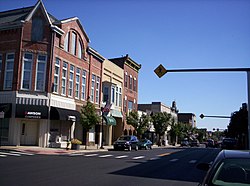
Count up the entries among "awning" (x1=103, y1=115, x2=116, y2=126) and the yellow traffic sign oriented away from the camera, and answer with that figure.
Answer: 0

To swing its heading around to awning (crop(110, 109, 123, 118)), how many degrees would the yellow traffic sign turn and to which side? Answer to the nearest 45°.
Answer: approximately 180°

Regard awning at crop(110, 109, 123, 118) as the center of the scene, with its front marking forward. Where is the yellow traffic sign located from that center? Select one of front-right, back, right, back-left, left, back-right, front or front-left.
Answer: front-right

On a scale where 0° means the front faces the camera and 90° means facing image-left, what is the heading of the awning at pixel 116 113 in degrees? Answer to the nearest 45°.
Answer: approximately 315°

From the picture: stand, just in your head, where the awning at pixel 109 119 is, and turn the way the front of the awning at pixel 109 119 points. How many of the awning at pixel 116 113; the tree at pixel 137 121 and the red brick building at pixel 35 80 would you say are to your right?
1

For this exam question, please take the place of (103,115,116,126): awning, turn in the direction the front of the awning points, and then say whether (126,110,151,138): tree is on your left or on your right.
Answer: on your left

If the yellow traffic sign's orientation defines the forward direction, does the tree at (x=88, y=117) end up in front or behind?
behind

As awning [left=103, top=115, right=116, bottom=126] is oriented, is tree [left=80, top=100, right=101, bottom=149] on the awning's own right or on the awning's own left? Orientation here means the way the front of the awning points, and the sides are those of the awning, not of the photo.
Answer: on the awning's own right

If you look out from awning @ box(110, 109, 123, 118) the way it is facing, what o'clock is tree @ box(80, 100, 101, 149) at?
The tree is roughly at 2 o'clock from the awning.

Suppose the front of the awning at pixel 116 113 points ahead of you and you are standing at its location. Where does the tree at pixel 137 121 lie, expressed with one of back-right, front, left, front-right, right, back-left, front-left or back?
left

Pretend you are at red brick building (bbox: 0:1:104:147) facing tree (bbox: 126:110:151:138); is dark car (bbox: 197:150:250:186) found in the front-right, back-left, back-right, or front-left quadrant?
back-right

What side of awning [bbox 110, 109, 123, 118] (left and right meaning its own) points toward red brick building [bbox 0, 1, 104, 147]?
right

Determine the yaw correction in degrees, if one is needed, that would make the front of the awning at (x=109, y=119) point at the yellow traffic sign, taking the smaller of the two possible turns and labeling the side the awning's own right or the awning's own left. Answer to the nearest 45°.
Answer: approximately 45° to the awning's own right

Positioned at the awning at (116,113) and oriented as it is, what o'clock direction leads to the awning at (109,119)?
the awning at (109,119) is roughly at 2 o'clock from the awning at (116,113).

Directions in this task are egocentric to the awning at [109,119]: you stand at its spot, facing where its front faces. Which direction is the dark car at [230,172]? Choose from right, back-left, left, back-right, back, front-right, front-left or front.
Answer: front-right
